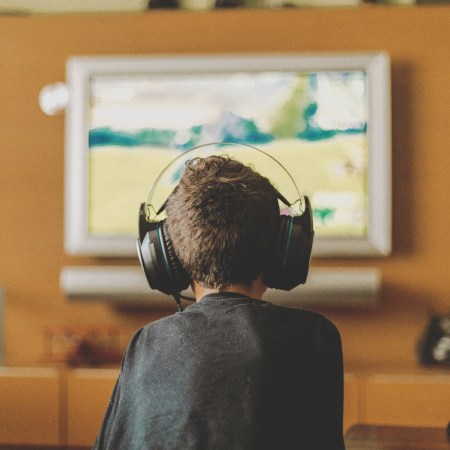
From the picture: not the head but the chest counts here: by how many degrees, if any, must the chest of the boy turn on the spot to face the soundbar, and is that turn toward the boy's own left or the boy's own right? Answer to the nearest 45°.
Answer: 0° — they already face it

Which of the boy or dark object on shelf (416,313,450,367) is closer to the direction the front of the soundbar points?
the boy

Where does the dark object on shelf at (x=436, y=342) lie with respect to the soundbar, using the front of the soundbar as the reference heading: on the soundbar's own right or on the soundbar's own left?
on the soundbar's own left

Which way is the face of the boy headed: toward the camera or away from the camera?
away from the camera

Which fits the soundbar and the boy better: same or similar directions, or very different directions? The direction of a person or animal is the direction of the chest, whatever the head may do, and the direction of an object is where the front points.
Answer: very different directions

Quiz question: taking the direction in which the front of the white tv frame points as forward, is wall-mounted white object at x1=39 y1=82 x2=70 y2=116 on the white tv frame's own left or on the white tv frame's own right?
on the white tv frame's own right

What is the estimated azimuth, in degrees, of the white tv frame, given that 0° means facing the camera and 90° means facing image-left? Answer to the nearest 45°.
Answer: approximately 0°

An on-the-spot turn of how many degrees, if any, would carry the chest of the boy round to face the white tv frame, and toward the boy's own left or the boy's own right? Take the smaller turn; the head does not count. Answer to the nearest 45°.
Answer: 0° — they already face it

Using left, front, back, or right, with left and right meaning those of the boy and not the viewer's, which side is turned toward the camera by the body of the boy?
back

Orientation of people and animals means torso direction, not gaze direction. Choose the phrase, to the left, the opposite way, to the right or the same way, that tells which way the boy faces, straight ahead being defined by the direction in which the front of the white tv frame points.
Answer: the opposite way

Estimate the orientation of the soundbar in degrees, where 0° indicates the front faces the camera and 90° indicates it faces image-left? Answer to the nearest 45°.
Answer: approximately 0°
